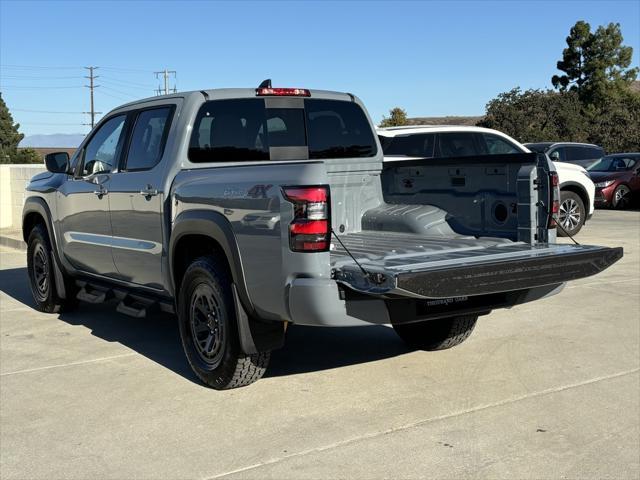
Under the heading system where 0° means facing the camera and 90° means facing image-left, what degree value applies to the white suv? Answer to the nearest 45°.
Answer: approximately 225°

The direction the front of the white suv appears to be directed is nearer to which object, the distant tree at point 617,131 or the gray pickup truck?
the distant tree

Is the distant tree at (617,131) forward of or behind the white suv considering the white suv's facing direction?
forward

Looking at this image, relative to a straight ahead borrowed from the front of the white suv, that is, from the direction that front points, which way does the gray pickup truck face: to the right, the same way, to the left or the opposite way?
to the left

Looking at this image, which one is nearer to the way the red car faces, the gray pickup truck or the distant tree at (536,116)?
the gray pickup truck

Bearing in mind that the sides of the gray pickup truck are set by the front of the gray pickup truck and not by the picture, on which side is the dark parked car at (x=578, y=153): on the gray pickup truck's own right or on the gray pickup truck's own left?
on the gray pickup truck's own right

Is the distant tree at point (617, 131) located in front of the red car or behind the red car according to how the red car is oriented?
behind

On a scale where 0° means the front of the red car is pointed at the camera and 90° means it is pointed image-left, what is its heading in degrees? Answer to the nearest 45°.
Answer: approximately 45°

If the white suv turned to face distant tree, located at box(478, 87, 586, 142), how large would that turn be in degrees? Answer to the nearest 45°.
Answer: approximately 45° to its left

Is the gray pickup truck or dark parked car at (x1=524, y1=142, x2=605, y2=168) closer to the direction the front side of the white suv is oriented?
the dark parked car

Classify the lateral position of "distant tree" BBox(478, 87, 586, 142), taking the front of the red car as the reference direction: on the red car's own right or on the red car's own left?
on the red car's own right
